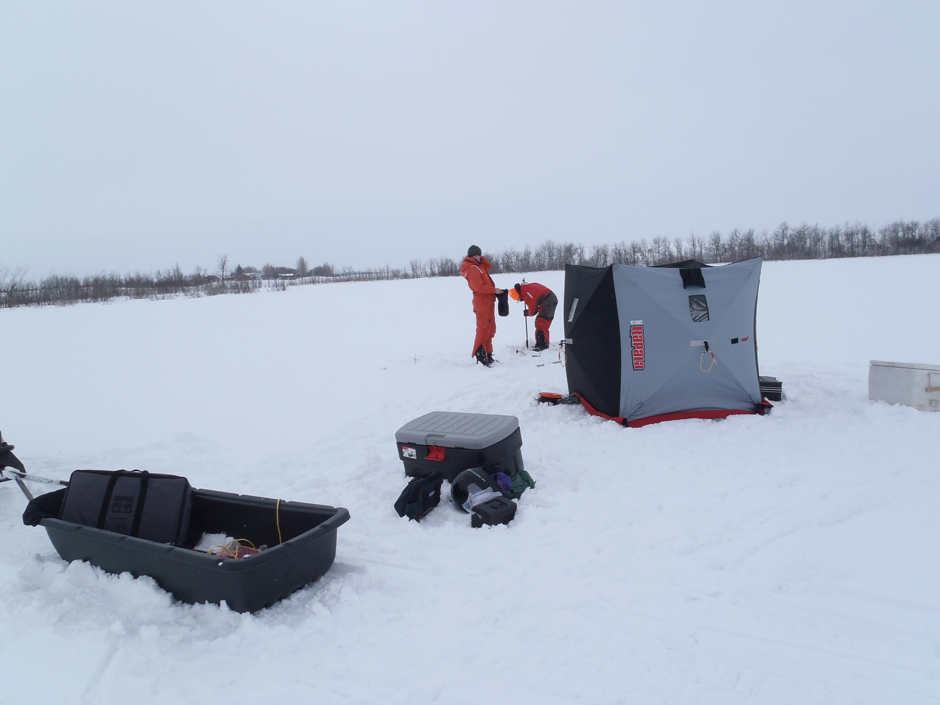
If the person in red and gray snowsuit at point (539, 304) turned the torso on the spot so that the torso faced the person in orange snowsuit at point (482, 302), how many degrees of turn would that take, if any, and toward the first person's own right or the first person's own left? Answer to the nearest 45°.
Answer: approximately 45° to the first person's own left

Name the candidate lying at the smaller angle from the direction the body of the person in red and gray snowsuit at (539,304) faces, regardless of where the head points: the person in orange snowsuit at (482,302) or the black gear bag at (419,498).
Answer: the person in orange snowsuit

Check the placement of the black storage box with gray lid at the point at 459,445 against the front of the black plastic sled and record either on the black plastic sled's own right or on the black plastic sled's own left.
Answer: on the black plastic sled's own right

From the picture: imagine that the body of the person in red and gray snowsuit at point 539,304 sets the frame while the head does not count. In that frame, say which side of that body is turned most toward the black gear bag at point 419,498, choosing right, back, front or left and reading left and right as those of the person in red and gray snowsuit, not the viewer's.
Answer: left

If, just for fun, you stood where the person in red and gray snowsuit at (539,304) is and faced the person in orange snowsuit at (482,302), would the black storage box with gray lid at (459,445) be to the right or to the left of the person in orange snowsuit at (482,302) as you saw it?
left

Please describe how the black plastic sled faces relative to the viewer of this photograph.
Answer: facing away from the viewer and to the left of the viewer

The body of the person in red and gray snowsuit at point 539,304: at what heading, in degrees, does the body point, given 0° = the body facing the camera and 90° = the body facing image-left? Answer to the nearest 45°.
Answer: approximately 90°
